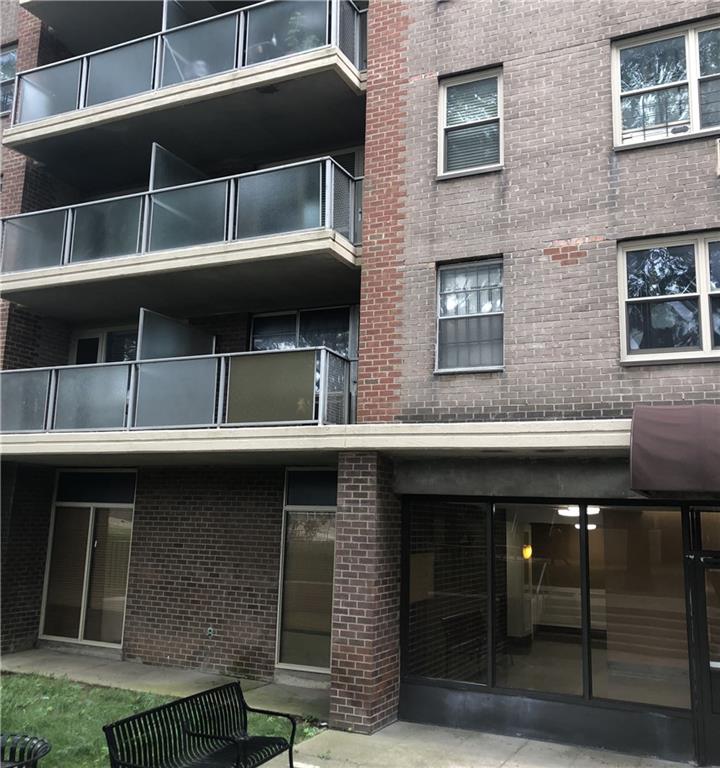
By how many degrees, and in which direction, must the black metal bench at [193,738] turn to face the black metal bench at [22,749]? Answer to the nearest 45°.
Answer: approximately 135° to its right

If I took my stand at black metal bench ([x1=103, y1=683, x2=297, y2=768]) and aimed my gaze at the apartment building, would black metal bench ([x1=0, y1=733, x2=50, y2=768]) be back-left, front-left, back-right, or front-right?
back-left

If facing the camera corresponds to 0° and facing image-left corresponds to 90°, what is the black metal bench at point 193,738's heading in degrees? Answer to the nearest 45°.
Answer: approximately 315°
